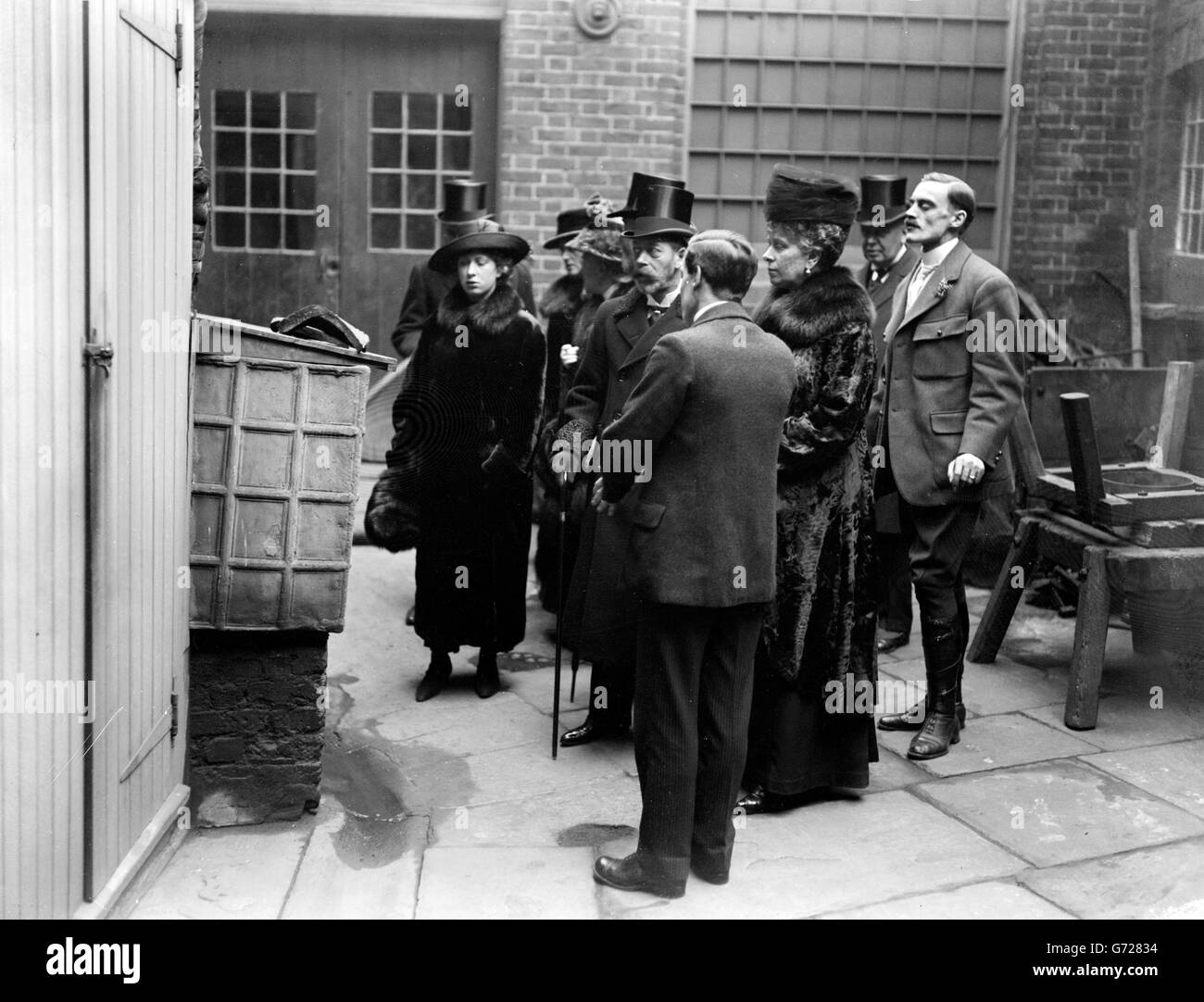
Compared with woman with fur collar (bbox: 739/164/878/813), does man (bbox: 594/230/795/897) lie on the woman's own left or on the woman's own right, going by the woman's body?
on the woman's own left

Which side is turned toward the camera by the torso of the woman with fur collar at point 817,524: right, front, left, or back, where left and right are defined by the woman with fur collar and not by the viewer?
left

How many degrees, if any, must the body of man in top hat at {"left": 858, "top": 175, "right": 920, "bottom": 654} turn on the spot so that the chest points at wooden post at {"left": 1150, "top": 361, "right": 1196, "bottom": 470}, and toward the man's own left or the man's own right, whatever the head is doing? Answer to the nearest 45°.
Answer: approximately 135° to the man's own left

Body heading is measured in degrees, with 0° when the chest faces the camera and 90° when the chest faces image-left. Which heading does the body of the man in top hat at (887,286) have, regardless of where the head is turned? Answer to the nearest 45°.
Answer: approximately 45°

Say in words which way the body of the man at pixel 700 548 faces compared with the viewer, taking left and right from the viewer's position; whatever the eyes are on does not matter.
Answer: facing away from the viewer and to the left of the viewer

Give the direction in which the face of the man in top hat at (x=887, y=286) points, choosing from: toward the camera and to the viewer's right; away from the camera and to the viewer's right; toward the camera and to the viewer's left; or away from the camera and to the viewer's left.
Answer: toward the camera and to the viewer's left

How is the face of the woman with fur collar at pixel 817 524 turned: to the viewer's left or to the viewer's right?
to the viewer's left

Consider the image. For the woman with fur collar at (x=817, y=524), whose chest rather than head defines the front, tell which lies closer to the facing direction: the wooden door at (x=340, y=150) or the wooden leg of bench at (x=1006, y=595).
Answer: the wooden door

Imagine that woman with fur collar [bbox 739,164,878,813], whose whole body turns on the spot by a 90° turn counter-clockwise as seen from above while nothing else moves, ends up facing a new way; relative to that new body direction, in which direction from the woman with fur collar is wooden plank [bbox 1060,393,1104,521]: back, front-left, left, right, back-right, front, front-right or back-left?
back-left

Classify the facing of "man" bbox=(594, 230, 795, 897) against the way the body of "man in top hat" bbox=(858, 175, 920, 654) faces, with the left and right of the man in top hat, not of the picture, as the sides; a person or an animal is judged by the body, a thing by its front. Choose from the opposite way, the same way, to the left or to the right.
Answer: to the right

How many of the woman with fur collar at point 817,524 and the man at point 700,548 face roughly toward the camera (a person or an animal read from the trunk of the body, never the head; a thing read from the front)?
0

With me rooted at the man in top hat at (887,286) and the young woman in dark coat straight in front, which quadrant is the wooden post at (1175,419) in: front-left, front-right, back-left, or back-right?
back-left
